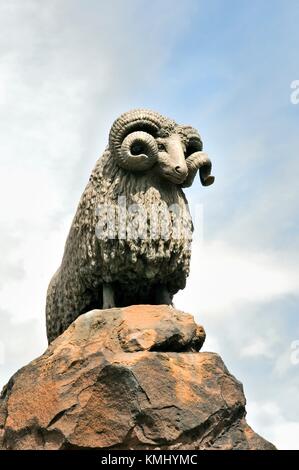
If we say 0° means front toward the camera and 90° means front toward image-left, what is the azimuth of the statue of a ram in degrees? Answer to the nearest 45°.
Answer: approximately 315°
